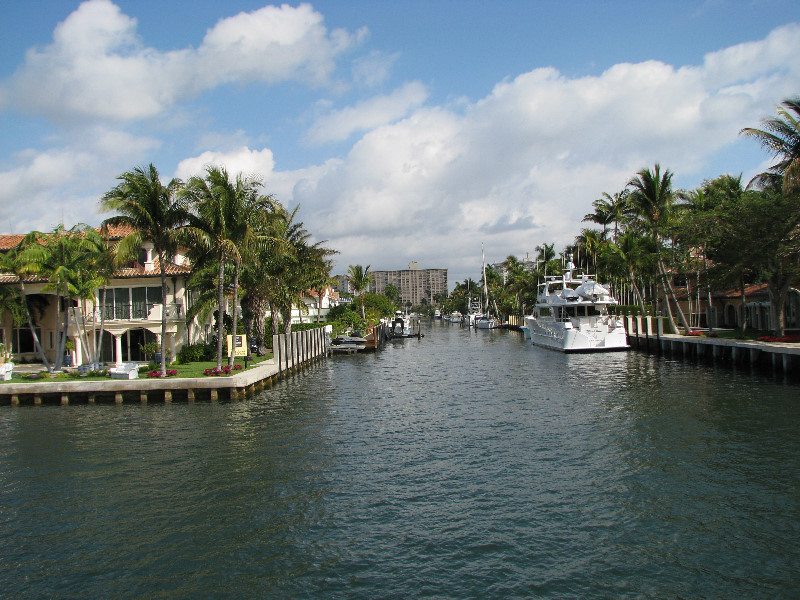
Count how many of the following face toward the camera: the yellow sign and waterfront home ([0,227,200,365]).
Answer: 2

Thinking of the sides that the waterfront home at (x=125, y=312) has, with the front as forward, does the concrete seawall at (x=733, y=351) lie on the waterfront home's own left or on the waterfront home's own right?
on the waterfront home's own left

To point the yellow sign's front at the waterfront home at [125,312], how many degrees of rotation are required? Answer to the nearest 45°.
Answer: approximately 135° to its right

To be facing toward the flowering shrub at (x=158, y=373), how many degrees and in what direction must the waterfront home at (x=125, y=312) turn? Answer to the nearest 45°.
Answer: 0° — it already faces it

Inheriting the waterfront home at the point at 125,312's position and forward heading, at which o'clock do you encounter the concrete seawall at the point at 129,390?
The concrete seawall is roughly at 12 o'clock from the waterfront home.

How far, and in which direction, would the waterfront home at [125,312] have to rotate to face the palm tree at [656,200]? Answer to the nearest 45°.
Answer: approximately 90° to its left

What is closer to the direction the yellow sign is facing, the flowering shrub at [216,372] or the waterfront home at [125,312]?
the flowering shrub

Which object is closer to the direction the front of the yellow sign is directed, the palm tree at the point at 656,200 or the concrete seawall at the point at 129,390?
the concrete seawall

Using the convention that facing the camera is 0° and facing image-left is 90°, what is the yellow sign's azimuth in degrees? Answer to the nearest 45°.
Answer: approximately 0°
